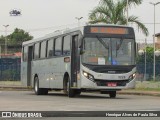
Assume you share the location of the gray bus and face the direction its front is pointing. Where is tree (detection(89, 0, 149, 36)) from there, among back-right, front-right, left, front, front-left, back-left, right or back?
back-left

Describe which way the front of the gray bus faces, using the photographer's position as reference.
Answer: facing the viewer and to the right of the viewer
